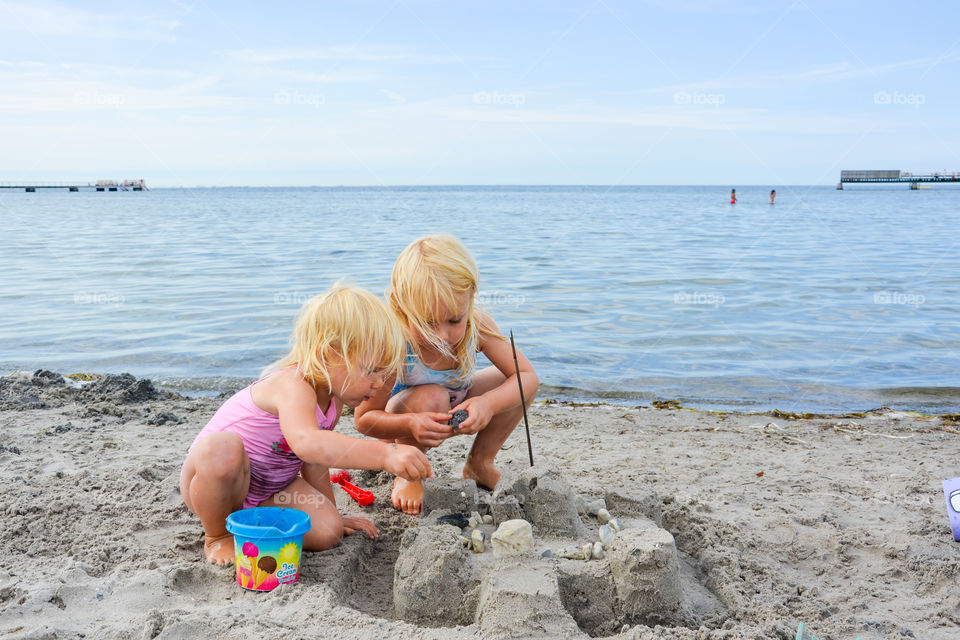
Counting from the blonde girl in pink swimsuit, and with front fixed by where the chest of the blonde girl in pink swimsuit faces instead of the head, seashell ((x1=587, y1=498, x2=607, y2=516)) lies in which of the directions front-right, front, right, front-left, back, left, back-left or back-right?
front-left

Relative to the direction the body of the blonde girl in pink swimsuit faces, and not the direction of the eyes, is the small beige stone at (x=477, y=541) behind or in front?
in front

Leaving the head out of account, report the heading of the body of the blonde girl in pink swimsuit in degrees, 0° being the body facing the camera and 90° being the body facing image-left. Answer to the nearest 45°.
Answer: approximately 315°

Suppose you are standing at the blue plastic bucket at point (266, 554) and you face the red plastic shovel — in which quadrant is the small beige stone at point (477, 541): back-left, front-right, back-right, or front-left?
front-right

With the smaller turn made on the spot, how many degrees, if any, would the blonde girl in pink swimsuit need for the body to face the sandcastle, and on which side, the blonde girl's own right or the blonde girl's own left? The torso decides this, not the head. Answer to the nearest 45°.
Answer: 0° — they already face it

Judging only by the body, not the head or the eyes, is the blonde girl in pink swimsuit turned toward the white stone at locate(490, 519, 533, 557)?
yes

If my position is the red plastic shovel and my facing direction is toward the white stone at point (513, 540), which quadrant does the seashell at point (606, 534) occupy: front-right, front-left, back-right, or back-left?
front-left

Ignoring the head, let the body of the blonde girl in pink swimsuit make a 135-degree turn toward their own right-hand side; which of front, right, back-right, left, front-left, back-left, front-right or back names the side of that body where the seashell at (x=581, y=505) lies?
back

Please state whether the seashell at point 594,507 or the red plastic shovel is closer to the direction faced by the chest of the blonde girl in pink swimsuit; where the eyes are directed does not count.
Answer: the seashell

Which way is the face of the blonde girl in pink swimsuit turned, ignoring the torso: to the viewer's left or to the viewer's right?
to the viewer's right
